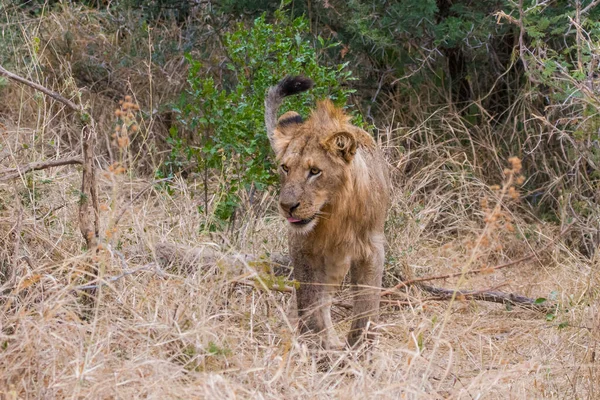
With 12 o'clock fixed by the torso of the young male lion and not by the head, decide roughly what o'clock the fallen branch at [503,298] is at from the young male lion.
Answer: The fallen branch is roughly at 8 o'clock from the young male lion.

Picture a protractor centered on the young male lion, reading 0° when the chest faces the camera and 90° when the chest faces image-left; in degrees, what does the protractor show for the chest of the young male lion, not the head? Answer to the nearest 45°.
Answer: approximately 0°

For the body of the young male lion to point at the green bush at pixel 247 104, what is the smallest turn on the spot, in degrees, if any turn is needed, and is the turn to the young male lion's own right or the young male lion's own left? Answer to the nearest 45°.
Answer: approximately 180°
